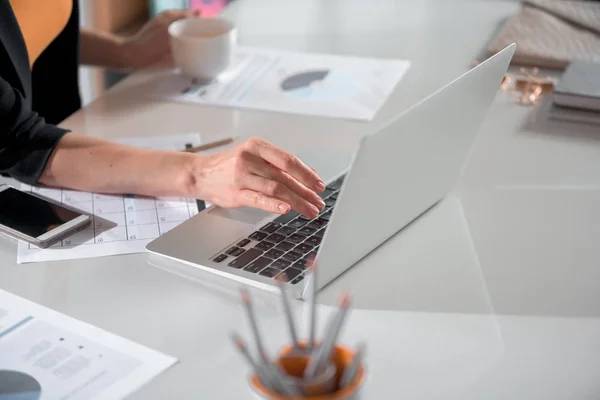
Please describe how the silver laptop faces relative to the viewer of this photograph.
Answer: facing away from the viewer and to the left of the viewer

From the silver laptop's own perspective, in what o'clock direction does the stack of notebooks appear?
The stack of notebooks is roughly at 3 o'clock from the silver laptop.
